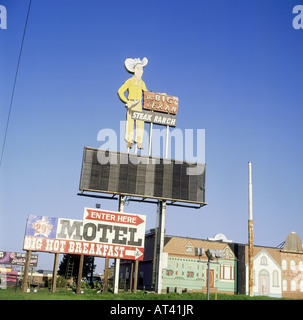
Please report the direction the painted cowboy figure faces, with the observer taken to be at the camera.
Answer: facing the viewer and to the right of the viewer
